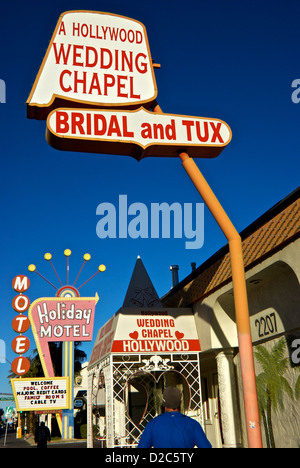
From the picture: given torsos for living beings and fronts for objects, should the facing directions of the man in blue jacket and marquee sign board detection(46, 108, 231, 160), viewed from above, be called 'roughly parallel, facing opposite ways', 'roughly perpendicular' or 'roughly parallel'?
roughly parallel, facing opposite ways

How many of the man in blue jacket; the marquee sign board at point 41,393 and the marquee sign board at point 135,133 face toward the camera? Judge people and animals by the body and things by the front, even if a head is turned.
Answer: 2

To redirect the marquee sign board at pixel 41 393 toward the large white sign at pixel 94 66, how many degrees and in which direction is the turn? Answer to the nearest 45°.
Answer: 0° — it already faces it

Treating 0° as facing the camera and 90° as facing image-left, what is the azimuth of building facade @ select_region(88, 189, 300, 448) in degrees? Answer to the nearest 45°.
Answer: approximately 45°

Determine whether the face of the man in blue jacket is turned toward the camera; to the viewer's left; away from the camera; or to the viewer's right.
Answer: away from the camera

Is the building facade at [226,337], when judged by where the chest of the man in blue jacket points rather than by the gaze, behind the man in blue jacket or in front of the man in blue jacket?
in front

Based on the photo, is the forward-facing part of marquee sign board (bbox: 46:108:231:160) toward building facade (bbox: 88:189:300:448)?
no

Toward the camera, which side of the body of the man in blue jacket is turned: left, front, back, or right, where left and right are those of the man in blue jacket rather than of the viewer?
back

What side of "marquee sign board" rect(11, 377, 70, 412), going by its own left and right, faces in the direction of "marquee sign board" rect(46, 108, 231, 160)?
front

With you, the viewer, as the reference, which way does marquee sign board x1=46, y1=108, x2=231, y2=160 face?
facing the viewer

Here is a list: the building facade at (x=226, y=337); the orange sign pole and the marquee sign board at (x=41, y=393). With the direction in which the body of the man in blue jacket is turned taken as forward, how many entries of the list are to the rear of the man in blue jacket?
0

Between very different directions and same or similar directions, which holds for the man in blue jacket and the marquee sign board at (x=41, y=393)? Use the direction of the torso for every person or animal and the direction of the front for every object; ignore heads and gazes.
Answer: very different directions

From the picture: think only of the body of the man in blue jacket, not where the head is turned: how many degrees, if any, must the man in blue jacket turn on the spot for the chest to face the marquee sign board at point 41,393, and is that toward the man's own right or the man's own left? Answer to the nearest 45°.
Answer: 0° — they already face it

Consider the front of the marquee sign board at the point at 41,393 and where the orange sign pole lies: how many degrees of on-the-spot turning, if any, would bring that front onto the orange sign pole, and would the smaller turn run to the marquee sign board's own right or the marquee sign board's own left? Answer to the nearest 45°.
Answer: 0° — it already faces it

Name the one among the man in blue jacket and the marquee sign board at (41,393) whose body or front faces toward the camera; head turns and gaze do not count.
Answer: the marquee sign board

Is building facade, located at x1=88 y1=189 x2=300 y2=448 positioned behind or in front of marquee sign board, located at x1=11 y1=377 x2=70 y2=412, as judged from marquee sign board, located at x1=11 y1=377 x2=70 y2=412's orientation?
in front

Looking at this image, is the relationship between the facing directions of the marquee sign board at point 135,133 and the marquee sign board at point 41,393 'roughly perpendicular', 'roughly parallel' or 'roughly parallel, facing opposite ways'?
roughly parallel
